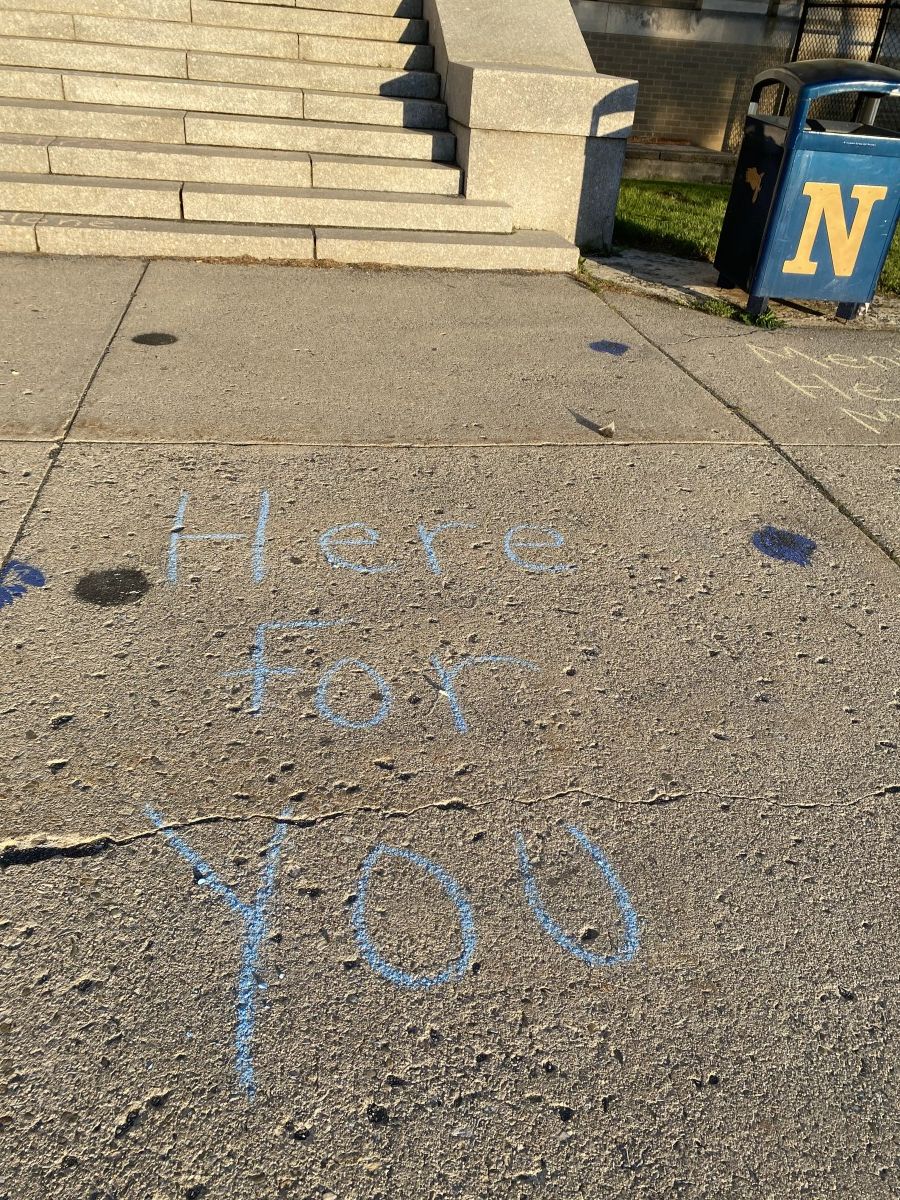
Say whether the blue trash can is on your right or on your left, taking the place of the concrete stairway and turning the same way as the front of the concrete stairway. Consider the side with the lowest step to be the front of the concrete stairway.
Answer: on your left

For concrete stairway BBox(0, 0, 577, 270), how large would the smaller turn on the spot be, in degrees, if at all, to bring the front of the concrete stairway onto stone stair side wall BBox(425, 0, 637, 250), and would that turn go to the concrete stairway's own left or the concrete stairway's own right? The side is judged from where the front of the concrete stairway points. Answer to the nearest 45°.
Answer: approximately 90° to the concrete stairway's own left

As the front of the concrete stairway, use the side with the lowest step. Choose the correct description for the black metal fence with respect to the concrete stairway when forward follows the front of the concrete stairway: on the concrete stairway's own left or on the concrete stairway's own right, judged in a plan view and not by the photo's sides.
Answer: on the concrete stairway's own left

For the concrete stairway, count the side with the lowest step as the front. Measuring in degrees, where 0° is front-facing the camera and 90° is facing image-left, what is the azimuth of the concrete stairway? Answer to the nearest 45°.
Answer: approximately 0°
